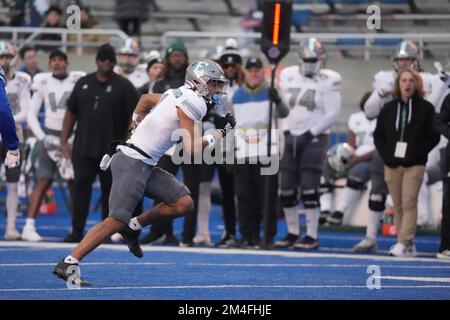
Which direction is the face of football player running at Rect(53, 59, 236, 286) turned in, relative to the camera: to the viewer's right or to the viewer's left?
to the viewer's right

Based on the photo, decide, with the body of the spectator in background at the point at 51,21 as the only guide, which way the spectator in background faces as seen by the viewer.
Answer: toward the camera

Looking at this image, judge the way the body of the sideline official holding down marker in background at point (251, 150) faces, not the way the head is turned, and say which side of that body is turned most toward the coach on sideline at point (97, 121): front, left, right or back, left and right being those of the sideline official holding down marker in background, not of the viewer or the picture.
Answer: right

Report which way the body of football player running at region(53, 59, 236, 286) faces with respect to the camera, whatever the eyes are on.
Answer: to the viewer's right

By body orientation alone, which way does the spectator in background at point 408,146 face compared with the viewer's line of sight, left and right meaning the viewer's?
facing the viewer

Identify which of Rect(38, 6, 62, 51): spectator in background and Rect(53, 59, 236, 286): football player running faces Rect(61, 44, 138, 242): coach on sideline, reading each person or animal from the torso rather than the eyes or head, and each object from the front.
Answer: the spectator in background

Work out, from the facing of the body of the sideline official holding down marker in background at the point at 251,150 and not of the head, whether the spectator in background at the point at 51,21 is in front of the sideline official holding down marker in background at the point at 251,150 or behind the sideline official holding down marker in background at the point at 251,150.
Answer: behind

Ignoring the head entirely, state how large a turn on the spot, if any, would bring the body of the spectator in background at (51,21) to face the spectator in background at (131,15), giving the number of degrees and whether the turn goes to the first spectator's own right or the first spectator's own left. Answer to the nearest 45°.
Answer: approximately 90° to the first spectator's own left
